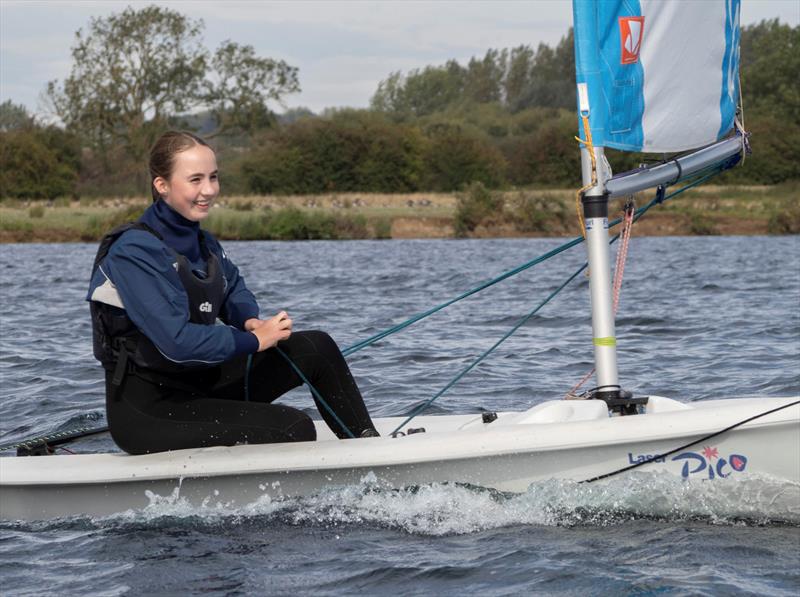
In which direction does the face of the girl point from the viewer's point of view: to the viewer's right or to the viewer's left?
to the viewer's right

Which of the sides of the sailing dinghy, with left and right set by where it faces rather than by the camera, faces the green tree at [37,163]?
left

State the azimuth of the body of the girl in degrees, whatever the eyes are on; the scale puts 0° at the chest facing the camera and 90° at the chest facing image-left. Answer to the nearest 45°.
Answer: approximately 315°

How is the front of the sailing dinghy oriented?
to the viewer's right

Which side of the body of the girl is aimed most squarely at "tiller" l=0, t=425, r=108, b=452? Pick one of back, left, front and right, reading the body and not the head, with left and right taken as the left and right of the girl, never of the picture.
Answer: back

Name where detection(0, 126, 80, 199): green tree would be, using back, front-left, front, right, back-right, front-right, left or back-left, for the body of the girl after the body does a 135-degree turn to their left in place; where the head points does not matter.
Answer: front
